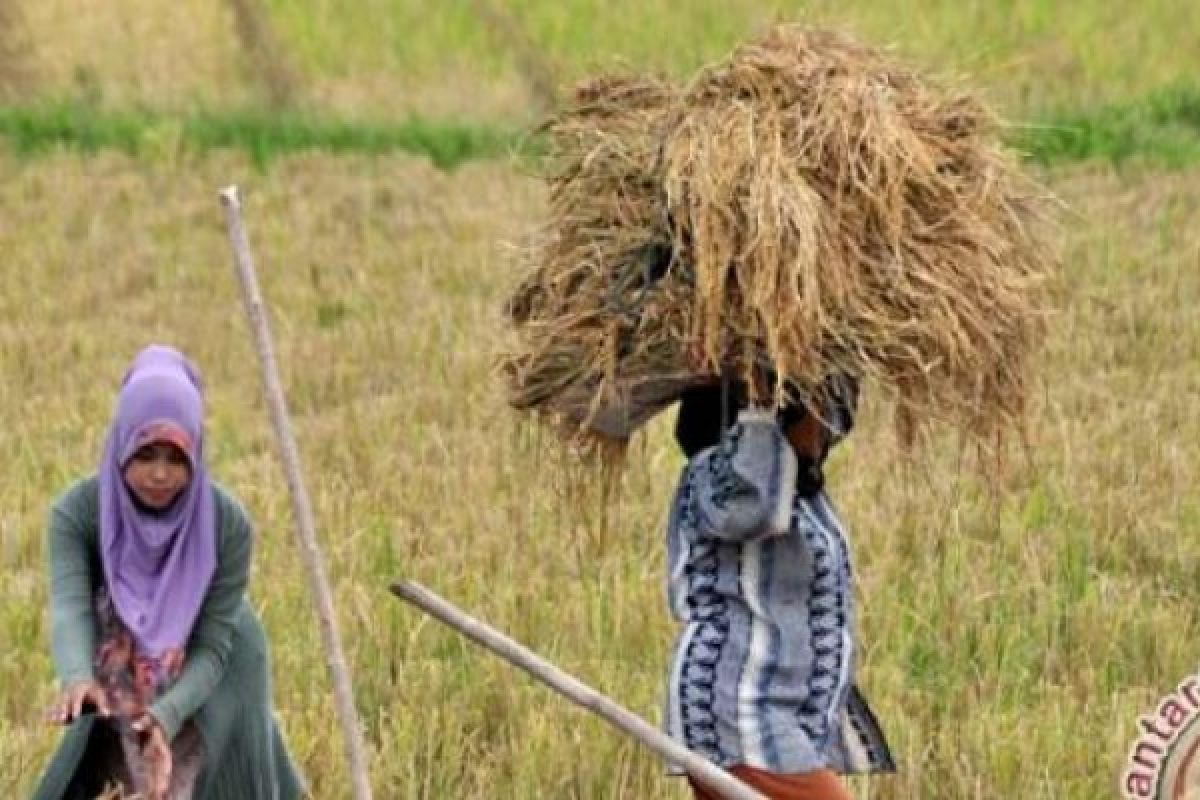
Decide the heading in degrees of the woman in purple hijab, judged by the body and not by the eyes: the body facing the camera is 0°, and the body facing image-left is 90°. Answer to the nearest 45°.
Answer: approximately 0°

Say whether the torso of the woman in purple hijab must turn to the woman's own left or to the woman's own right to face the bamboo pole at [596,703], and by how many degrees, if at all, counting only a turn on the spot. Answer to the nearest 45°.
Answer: approximately 45° to the woman's own left

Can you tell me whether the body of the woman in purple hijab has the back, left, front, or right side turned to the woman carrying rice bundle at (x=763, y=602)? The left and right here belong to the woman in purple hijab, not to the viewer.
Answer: left

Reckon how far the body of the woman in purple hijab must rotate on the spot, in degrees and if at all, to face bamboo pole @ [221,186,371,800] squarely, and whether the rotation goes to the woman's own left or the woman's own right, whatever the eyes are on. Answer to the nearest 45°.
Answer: approximately 90° to the woman's own left
